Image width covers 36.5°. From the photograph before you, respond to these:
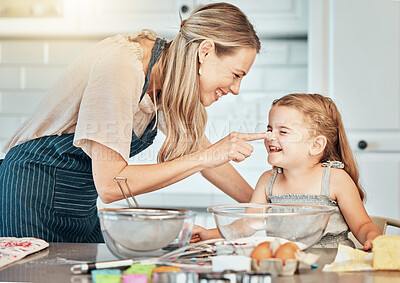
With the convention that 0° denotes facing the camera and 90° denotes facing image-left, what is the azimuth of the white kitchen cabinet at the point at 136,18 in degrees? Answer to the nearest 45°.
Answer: approximately 0°

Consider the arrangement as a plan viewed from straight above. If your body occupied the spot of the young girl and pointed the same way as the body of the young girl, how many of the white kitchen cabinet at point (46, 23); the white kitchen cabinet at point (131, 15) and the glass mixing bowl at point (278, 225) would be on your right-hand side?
2

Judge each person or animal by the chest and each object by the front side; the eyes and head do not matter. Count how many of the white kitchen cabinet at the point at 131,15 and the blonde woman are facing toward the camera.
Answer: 1

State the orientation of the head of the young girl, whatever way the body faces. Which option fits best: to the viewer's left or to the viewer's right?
to the viewer's left

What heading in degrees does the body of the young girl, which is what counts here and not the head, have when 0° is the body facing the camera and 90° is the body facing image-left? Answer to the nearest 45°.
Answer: approximately 45°

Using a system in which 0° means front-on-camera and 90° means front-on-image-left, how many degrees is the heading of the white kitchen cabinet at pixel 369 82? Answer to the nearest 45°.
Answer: approximately 0°

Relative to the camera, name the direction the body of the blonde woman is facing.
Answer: to the viewer's right

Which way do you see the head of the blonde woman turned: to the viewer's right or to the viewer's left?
to the viewer's right

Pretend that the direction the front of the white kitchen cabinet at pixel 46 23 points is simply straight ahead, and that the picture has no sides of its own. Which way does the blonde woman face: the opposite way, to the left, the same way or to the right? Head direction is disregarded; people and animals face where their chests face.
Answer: to the left
